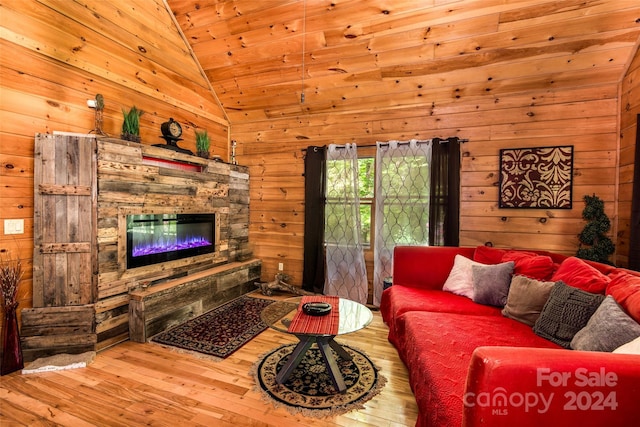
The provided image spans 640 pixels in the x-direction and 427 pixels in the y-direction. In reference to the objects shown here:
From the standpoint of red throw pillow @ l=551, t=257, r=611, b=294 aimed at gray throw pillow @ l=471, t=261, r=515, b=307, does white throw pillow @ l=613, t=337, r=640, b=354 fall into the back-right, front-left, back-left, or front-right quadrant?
back-left

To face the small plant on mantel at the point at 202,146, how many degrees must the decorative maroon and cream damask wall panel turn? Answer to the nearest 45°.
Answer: approximately 45° to its right

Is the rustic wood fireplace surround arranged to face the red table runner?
yes

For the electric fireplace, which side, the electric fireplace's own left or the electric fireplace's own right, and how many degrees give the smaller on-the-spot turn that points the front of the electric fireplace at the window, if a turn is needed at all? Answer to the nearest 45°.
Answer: approximately 45° to the electric fireplace's own left

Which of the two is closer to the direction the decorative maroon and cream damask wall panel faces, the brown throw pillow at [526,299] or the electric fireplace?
the brown throw pillow

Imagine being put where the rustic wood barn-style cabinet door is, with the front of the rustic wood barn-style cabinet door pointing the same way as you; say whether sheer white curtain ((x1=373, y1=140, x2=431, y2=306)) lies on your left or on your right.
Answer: on your left
